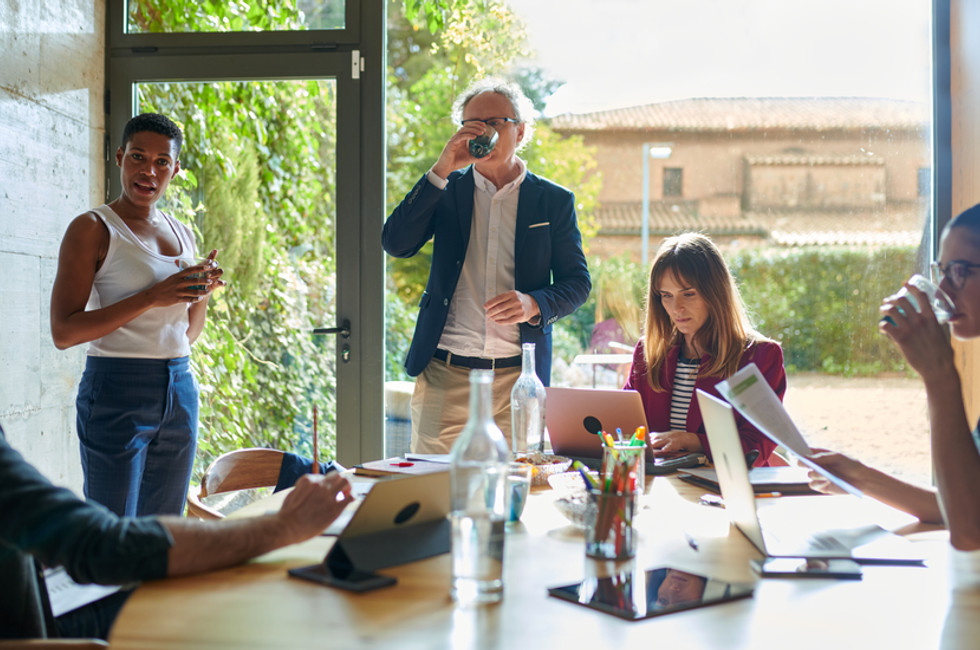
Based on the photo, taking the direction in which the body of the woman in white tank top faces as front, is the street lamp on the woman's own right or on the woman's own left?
on the woman's own left

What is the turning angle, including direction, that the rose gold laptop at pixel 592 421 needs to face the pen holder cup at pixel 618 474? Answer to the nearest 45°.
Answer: approximately 135° to its right

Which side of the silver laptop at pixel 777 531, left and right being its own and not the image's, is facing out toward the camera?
right

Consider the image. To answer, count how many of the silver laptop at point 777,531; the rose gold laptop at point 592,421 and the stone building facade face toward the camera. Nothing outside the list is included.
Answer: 1

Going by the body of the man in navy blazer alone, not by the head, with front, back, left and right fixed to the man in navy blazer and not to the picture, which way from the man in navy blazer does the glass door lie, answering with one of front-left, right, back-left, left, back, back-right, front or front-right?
back-right

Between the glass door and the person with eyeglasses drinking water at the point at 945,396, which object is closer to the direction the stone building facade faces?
the person with eyeglasses drinking water

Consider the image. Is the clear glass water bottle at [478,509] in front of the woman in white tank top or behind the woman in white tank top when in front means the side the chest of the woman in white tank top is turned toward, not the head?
in front

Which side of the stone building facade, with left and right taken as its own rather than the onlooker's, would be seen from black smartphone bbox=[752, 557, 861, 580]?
front

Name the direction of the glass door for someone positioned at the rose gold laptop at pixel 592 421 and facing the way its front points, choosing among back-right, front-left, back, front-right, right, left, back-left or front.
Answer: left

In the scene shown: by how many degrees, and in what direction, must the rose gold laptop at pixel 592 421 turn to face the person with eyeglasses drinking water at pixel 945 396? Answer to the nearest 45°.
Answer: approximately 90° to its right

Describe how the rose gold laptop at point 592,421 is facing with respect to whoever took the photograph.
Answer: facing away from the viewer and to the right of the viewer

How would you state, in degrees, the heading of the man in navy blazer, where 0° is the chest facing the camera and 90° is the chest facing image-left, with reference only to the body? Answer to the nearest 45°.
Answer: approximately 0°

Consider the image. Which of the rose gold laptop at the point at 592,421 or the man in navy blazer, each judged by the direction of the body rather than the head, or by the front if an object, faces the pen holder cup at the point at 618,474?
the man in navy blazer

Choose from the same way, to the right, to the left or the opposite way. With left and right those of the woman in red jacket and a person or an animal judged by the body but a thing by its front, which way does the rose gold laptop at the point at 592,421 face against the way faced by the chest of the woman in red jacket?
the opposite way
